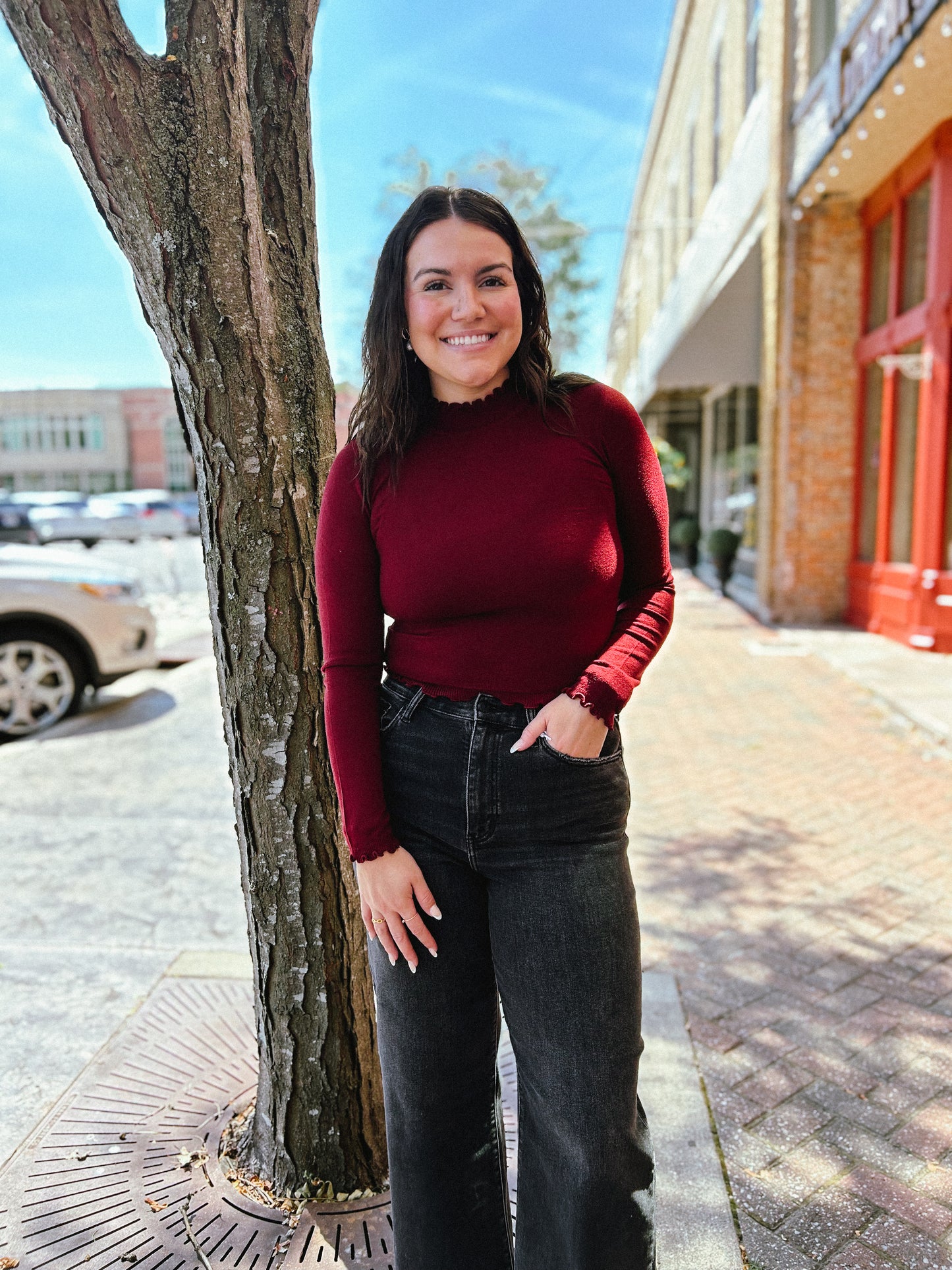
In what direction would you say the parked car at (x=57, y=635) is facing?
to the viewer's right

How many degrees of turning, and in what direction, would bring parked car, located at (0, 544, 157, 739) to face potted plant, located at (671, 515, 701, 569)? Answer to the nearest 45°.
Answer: approximately 45° to its left

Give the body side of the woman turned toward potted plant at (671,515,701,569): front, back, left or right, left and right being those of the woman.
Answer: back

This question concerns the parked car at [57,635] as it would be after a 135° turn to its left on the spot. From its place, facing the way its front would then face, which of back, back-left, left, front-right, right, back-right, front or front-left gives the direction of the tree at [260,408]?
back-left

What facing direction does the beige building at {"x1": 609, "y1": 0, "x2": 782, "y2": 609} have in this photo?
to the viewer's left

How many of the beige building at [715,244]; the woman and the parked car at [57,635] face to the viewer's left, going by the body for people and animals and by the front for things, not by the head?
1

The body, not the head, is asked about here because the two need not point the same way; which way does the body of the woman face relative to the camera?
toward the camera

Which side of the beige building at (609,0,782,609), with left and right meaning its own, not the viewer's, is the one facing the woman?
left

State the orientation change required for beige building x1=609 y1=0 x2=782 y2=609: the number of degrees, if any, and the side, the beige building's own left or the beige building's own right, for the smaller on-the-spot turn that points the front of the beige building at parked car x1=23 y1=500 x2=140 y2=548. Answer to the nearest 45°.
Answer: approximately 45° to the beige building's own right

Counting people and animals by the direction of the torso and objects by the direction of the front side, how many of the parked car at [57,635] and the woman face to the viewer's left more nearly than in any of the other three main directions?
0

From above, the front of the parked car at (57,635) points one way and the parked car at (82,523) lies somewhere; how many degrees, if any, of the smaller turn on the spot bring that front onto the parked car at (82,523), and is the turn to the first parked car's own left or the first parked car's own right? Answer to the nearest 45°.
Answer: approximately 90° to the first parked car's own left

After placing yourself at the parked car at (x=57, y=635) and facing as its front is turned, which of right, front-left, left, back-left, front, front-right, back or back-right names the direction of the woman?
right

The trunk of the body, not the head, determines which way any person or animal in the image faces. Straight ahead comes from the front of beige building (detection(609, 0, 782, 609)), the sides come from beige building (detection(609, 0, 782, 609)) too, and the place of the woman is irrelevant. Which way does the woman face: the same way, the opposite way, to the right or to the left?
to the left

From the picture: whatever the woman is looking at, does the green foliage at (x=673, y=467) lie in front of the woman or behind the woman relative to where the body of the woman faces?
behind

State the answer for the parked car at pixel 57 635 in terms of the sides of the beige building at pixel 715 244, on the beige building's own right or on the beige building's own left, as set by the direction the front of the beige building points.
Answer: on the beige building's own left

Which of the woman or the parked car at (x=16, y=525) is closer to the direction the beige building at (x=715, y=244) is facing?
the parked car
